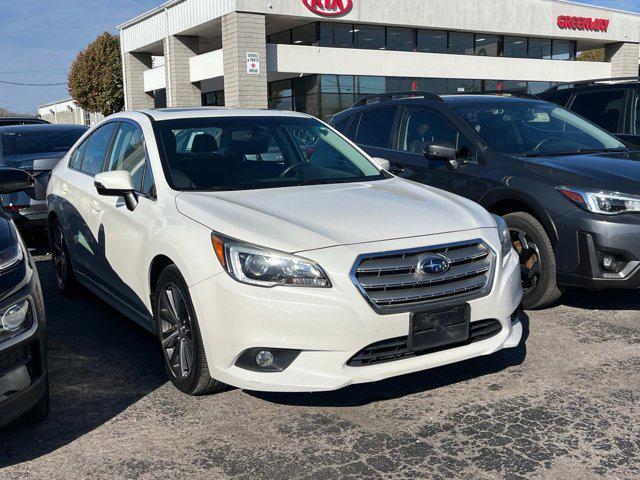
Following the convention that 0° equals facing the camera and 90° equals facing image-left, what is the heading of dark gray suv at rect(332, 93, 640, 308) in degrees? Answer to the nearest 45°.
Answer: approximately 315°

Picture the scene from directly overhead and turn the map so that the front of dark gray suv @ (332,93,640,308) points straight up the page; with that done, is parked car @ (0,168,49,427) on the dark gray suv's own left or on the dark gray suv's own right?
on the dark gray suv's own right

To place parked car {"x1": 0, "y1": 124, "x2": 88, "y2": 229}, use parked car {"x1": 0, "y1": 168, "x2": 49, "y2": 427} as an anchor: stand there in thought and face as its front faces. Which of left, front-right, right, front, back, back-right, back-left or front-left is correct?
back

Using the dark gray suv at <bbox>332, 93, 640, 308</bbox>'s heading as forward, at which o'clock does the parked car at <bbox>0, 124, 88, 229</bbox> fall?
The parked car is roughly at 5 o'clock from the dark gray suv.

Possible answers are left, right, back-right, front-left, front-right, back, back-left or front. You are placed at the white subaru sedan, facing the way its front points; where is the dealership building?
back-left

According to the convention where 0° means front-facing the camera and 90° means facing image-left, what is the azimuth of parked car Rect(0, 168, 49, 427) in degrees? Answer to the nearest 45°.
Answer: approximately 0°

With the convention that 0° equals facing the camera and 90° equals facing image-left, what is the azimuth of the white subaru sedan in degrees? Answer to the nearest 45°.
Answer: approximately 315°
